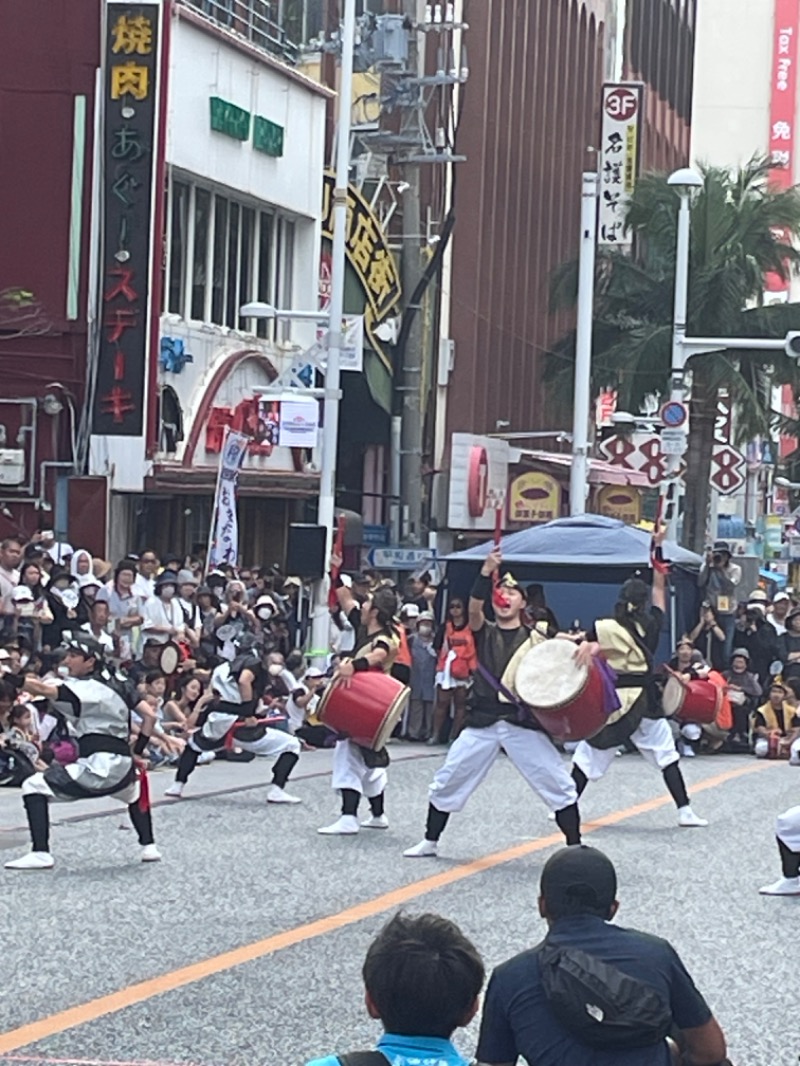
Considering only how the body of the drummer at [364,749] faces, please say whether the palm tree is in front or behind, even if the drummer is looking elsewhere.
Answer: behind

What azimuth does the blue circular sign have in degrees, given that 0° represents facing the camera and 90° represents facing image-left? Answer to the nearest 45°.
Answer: approximately 0°

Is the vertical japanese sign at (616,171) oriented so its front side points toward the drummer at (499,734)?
yes

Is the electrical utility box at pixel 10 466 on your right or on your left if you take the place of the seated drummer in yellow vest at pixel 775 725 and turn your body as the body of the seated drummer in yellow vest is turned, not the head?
on your right

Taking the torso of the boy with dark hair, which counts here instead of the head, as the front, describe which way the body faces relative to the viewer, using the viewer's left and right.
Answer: facing away from the viewer

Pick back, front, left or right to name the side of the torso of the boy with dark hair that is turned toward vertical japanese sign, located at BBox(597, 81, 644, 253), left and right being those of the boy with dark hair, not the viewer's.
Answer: front

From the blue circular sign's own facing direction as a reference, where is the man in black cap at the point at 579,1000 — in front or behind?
in front

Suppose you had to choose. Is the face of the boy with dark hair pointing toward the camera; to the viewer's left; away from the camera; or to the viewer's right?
away from the camera

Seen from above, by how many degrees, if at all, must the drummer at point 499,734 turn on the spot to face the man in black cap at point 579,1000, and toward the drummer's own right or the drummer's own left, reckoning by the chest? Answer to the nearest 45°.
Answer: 0° — they already face them

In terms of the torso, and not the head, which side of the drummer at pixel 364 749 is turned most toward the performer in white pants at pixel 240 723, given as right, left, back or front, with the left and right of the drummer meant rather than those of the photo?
right

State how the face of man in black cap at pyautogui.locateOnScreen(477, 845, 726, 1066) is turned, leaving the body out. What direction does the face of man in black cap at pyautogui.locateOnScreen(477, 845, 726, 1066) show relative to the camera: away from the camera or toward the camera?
away from the camera
